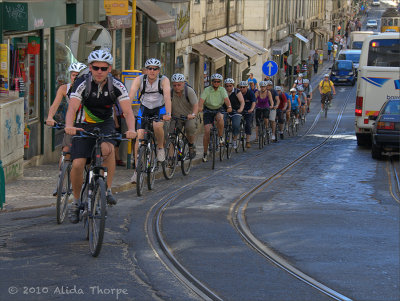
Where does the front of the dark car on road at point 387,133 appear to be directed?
away from the camera

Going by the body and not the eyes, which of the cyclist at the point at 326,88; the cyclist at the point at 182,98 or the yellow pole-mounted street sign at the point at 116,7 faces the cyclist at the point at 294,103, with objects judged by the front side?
the cyclist at the point at 326,88

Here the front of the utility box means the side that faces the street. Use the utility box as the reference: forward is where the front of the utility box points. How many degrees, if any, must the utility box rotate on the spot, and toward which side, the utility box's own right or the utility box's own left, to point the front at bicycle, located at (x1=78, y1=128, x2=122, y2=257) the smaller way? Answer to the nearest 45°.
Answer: approximately 45° to the utility box's own right

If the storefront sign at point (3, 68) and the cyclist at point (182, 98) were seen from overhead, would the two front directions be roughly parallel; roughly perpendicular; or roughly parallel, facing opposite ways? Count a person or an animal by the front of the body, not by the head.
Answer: roughly perpendicular

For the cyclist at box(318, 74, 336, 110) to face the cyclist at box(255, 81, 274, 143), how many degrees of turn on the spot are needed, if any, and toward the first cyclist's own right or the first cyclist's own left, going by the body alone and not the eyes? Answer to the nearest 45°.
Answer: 0° — they already face them

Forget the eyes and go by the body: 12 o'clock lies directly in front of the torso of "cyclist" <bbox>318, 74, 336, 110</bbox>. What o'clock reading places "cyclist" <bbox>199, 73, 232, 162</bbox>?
"cyclist" <bbox>199, 73, 232, 162</bbox> is roughly at 12 o'clock from "cyclist" <bbox>318, 74, 336, 110</bbox>.

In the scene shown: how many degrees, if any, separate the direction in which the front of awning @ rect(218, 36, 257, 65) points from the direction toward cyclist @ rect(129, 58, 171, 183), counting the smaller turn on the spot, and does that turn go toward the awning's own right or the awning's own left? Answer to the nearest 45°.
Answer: approximately 45° to the awning's own right

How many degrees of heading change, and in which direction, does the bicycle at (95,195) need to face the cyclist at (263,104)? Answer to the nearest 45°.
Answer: approximately 180°
